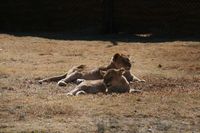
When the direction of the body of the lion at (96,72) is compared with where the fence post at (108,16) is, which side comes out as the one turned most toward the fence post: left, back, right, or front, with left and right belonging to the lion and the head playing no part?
left

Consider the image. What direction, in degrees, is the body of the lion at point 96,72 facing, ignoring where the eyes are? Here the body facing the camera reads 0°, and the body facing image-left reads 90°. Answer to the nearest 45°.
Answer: approximately 270°
